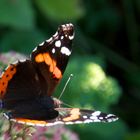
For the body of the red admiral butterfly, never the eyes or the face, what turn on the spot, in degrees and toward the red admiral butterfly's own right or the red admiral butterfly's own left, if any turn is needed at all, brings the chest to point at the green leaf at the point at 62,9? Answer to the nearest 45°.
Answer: approximately 90° to the red admiral butterfly's own left

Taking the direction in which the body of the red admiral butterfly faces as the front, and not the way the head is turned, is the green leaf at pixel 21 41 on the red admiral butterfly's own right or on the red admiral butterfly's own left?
on the red admiral butterfly's own left

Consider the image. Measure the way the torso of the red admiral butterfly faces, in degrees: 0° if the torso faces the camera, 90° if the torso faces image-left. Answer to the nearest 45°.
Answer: approximately 270°

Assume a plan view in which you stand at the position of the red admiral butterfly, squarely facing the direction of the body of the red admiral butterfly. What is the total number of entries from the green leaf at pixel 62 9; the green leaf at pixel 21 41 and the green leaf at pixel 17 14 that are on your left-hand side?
3

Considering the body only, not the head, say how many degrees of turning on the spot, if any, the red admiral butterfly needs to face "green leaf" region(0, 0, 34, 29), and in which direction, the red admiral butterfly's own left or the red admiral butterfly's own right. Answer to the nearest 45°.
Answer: approximately 90° to the red admiral butterfly's own left
